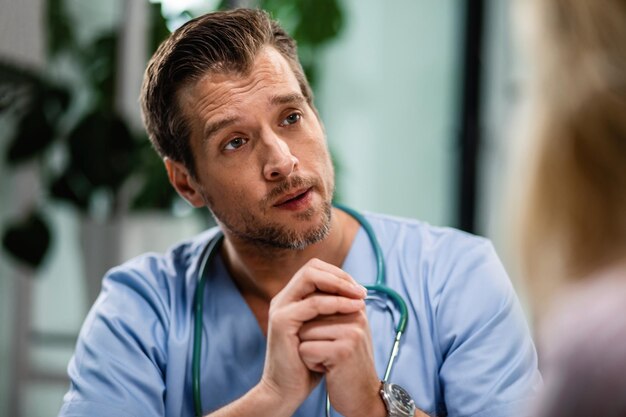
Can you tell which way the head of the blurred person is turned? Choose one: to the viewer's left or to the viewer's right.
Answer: to the viewer's left

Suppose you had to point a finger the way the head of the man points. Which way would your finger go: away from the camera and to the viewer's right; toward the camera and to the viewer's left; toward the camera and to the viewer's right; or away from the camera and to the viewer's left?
toward the camera and to the viewer's right

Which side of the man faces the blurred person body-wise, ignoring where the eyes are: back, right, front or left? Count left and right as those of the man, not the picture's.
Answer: front

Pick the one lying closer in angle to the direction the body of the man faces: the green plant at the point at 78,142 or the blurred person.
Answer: the blurred person

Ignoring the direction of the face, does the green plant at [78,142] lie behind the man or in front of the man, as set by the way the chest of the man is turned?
behind

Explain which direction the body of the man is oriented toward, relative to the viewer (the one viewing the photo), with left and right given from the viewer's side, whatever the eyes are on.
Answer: facing the viewer
